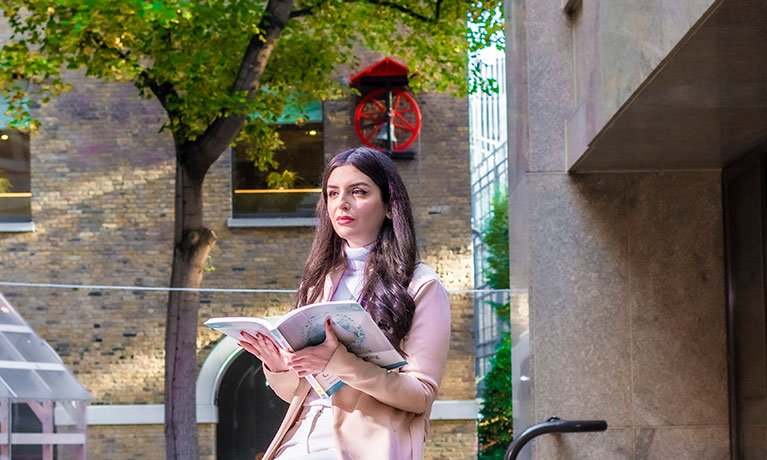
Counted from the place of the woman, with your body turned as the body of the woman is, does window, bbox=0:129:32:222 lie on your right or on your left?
on your right

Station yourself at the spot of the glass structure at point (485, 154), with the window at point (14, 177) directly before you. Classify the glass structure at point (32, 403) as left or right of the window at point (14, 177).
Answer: left

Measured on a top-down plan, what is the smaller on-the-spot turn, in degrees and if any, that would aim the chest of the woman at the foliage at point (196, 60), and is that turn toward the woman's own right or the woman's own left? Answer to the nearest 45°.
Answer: approximately 135° to the woman's own right

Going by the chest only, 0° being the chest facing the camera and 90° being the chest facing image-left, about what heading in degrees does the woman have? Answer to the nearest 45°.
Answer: approximately 45°

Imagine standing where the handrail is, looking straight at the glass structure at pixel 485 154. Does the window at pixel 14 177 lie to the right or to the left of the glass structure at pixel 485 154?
left

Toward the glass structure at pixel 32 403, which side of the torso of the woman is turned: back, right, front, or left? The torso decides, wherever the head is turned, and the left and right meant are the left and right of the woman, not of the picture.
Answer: right

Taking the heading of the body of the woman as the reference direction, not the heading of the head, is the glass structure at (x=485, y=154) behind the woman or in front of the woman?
behind

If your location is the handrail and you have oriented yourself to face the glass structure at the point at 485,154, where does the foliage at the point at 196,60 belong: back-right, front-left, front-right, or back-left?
front-left
